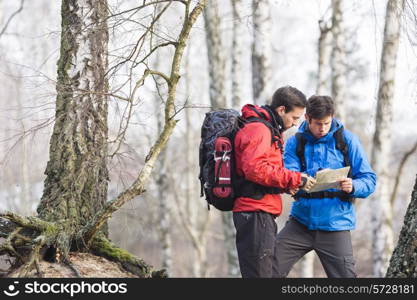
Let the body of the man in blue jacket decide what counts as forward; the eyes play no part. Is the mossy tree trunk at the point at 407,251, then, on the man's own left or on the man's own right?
on the man's own left

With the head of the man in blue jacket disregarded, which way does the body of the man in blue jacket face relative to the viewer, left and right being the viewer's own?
facing the viewer

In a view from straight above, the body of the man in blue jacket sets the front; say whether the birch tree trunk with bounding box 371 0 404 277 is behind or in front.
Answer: behind

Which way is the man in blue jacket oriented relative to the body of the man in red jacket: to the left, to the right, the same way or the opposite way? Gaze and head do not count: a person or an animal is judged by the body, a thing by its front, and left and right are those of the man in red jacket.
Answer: to the right

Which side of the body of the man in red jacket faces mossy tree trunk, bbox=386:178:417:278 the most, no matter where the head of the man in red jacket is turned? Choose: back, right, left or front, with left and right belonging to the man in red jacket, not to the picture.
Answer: front

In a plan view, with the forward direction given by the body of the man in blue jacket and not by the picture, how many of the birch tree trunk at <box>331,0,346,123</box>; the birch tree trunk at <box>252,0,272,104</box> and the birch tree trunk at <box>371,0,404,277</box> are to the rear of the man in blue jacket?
3

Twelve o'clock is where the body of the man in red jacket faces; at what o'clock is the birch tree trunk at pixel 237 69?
The birch tree trunk is roughly at 9 o'clock from the man in red jacket.

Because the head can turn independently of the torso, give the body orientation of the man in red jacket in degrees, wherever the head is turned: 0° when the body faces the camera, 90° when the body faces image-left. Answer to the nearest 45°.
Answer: approximately 270°

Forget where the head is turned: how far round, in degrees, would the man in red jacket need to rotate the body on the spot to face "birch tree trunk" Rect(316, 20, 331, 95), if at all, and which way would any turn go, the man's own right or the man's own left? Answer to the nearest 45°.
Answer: approximately 90° to the man's own left

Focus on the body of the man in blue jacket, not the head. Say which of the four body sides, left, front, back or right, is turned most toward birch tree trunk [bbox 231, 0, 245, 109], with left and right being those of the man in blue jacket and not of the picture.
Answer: back
